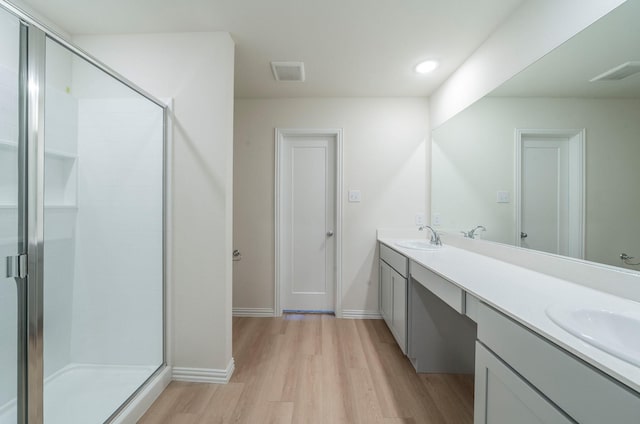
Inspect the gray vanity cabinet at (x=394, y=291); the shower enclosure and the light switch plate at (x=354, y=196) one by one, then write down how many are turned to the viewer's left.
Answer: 1

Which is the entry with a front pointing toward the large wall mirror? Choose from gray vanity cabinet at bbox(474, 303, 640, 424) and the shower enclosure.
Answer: the shower enclosure

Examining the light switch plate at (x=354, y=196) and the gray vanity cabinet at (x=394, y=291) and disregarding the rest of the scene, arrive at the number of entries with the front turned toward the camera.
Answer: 1

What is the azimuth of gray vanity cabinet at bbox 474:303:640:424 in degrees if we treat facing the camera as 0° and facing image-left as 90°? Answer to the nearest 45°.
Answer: approximately 45°

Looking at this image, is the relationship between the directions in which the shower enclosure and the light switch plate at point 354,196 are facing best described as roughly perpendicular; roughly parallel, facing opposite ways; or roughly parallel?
roughly perpendicular

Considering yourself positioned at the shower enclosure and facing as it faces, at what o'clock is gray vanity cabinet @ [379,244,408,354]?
The gray vanity cabinet is roughly at 11 o'clock from the shower enclosure.

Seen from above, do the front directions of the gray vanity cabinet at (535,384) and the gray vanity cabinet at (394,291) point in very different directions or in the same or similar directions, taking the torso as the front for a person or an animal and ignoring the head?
same or similar directions

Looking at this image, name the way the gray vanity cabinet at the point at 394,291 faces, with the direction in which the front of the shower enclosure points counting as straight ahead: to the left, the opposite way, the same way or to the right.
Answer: the opposite way

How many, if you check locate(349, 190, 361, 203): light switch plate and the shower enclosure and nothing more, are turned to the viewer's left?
0

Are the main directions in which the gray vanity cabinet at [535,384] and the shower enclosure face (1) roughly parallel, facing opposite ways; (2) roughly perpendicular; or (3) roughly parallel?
roughly parallel, facing opposite ways

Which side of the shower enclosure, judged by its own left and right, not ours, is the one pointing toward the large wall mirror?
front

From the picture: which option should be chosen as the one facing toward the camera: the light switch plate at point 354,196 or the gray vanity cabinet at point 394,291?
the light switch plate

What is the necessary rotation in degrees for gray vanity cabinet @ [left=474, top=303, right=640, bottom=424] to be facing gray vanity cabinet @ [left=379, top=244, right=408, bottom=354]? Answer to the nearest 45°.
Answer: approximately 90° to its right

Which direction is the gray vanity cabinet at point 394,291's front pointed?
to the viewer's left

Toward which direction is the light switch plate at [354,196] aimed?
toward the camera

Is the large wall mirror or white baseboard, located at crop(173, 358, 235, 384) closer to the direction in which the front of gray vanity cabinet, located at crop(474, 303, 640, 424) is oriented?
the white baseboard
